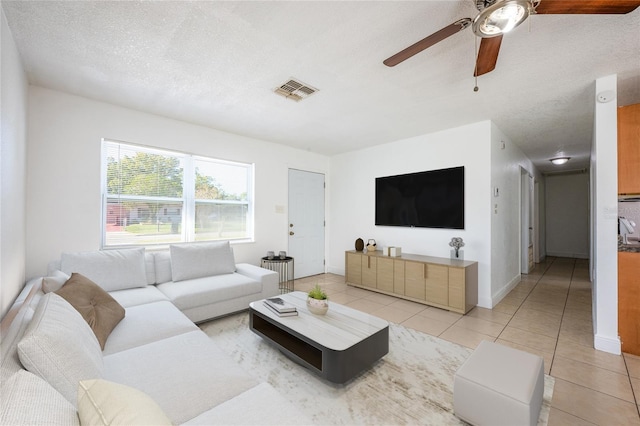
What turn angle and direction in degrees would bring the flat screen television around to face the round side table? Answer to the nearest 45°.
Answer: approximately 45° to its right

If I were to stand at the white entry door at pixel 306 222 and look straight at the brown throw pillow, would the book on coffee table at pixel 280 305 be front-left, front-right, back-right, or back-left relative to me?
front-left

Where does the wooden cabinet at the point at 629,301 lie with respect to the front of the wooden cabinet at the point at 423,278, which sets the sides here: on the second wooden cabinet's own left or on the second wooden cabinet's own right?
on the second wooden cabinet's own left

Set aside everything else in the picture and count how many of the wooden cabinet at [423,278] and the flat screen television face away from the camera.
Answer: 0

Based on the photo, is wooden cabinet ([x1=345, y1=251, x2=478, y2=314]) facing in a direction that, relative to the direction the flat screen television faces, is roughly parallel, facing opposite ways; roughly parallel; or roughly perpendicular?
roughly parallel

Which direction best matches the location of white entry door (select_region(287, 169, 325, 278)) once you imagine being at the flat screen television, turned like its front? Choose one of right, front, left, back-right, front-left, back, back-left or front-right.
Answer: front-right

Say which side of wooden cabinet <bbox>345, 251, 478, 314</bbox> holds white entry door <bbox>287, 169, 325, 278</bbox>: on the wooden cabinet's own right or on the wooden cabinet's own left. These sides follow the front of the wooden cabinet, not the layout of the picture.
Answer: on the wooden cabinet's own right

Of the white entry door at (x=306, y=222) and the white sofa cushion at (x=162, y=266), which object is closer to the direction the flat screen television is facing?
the white sofa cushion

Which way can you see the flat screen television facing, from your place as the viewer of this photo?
facing the viewer and to the left of the viewer

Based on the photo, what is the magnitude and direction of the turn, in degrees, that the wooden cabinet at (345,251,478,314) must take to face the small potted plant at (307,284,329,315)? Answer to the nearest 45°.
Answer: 0° — it already faces it

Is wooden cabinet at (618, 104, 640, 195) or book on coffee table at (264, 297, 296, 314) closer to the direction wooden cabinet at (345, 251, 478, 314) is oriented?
the book on coffee table

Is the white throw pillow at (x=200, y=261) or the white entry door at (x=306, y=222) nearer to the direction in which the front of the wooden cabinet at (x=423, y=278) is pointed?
the white throw pillow

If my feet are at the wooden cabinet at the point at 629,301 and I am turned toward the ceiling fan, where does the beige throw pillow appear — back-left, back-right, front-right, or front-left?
front-right

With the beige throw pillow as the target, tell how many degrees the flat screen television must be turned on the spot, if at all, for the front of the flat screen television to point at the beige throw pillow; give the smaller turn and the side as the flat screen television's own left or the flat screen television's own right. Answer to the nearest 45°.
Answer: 0° — it already faces it

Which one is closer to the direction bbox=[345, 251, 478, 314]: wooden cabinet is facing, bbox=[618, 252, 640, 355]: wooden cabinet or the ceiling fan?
the ceiling fan
